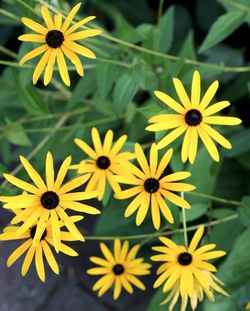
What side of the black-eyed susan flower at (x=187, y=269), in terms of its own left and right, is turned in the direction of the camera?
front

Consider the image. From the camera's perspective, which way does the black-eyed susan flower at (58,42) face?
toward the camera

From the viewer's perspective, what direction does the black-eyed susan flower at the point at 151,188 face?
toward the camera

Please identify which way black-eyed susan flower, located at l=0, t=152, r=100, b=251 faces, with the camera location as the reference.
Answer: facing the viewer
